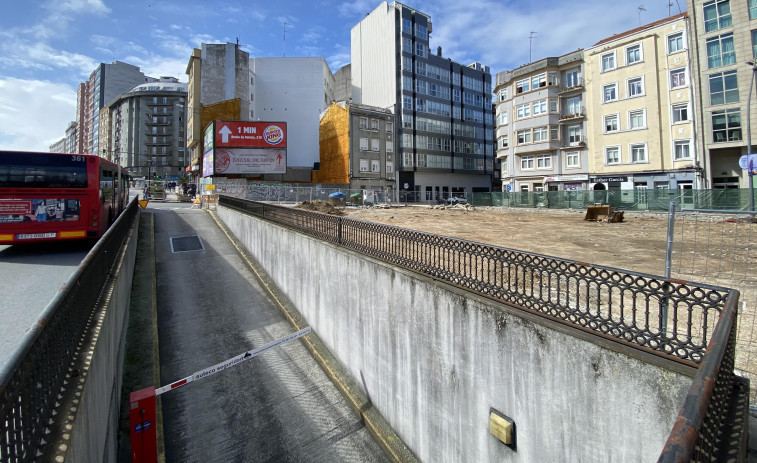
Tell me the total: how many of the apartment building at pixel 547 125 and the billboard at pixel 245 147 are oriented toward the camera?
2

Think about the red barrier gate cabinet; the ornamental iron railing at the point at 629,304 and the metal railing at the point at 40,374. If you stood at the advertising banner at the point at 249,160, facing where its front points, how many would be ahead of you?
3

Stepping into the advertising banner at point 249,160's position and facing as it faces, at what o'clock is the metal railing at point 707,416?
The metal railing is roughly at 12 o'clock from the advertising banner.

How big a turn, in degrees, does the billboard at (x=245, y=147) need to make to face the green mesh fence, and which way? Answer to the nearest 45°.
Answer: approximately 45° to its left

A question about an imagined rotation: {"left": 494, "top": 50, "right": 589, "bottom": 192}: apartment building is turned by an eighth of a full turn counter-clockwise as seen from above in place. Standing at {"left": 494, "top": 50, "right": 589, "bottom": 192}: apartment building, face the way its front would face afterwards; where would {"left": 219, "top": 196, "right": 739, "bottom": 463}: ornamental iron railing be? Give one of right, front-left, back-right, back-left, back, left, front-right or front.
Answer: front-right

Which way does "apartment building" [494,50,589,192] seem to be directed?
toward the camera

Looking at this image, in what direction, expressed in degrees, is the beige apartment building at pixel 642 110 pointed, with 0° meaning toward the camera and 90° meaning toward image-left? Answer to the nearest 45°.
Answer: approximately 45°

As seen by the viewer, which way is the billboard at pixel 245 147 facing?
toward the camera

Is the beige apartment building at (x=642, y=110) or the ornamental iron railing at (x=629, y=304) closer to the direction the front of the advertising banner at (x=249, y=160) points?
the ornamental iron railing

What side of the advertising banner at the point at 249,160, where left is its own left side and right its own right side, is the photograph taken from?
front

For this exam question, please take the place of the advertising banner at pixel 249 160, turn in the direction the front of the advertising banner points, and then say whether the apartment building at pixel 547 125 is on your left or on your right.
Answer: on your left

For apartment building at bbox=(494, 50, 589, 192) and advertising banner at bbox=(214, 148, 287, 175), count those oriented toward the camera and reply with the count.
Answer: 2

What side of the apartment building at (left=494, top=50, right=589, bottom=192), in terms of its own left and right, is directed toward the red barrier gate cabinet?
front

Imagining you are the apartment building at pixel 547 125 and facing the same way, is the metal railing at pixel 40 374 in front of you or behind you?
in front
